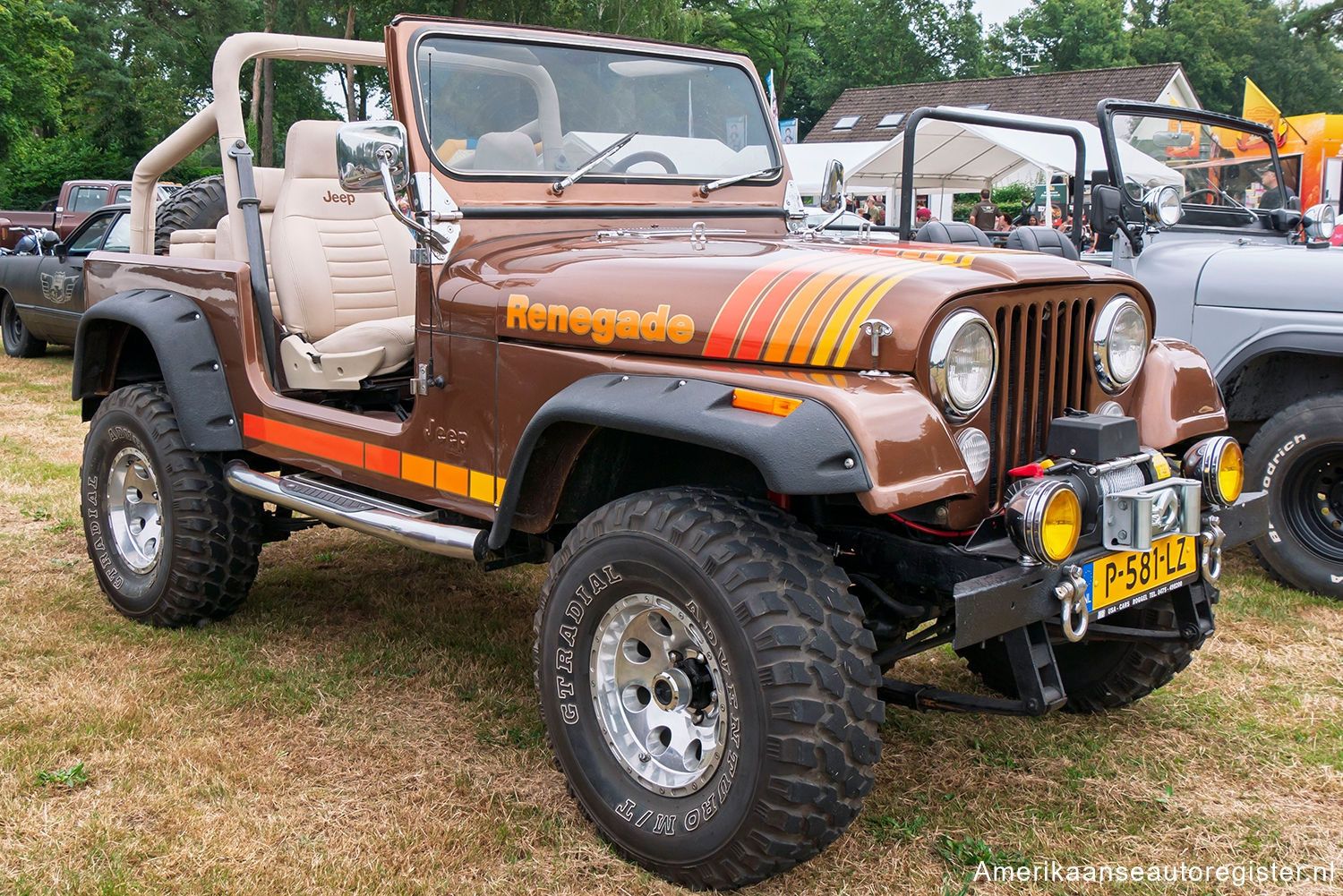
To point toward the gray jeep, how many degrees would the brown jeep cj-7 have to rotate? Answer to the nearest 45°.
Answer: approximately 90° to its left

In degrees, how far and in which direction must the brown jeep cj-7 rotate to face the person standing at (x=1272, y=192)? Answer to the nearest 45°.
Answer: approximately 90° to its left

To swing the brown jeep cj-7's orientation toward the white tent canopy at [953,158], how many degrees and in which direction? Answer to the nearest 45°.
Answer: approximately 135° to its left

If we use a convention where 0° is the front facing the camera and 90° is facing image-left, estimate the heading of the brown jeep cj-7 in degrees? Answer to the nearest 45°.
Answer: approximately 315°

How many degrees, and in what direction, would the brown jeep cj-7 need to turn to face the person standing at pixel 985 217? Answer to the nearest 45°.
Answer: approximately 135° to its left
